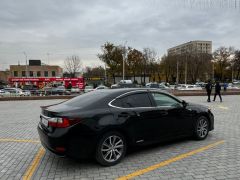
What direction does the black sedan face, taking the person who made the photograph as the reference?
facing away from the viewer and to the right of the viewer

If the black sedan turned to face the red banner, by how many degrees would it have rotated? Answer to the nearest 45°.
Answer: approximately 45° to its left
